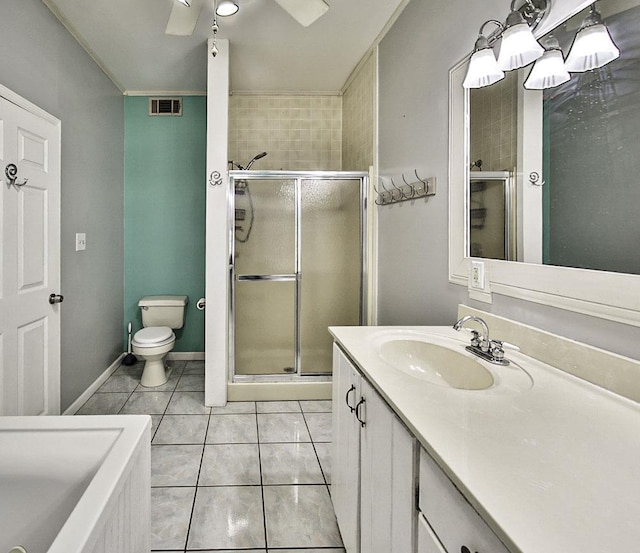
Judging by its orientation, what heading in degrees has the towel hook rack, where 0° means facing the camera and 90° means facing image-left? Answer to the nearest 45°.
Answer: approximately 45°

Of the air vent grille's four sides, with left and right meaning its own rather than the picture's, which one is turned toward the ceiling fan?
front

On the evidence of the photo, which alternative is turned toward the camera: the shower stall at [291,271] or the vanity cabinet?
the shower stall

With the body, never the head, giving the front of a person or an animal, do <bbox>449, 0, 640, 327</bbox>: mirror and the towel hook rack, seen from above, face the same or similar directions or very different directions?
same or similar directions

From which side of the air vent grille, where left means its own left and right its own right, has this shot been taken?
front

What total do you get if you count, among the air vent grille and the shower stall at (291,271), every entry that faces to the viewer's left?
0

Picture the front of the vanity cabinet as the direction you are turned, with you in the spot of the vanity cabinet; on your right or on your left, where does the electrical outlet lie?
on your right

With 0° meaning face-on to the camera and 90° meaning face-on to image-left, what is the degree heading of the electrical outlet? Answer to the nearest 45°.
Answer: approximately 45°

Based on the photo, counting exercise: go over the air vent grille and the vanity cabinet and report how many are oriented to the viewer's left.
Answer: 1

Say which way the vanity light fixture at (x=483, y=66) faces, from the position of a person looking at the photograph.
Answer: facing the viewer and to the left of the viewer

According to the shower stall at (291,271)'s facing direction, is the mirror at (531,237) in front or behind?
in front

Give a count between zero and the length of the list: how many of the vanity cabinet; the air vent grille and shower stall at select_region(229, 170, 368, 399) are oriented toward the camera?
2
